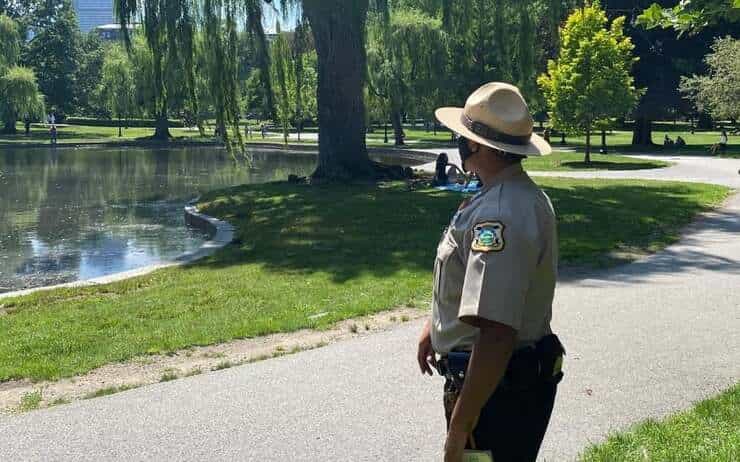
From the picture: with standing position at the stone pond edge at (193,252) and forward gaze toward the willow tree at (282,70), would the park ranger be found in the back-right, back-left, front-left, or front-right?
back-right

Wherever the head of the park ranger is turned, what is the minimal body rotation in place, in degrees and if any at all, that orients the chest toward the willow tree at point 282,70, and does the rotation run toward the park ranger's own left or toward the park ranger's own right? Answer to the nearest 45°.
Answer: approximately 90° to the park ranger's own right

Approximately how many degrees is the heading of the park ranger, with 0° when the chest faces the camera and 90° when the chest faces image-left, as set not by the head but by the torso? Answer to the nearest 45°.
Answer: approximately 90°

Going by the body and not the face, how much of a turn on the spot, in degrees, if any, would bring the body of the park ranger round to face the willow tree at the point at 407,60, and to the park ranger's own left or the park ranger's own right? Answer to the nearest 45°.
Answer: approximately 90° to the park ranger's own right

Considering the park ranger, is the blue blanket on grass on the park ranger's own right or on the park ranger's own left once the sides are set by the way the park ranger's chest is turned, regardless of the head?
on the park ranger's own right

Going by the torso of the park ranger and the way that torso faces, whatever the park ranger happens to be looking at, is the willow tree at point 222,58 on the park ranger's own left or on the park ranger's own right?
on the park ranger's own right
